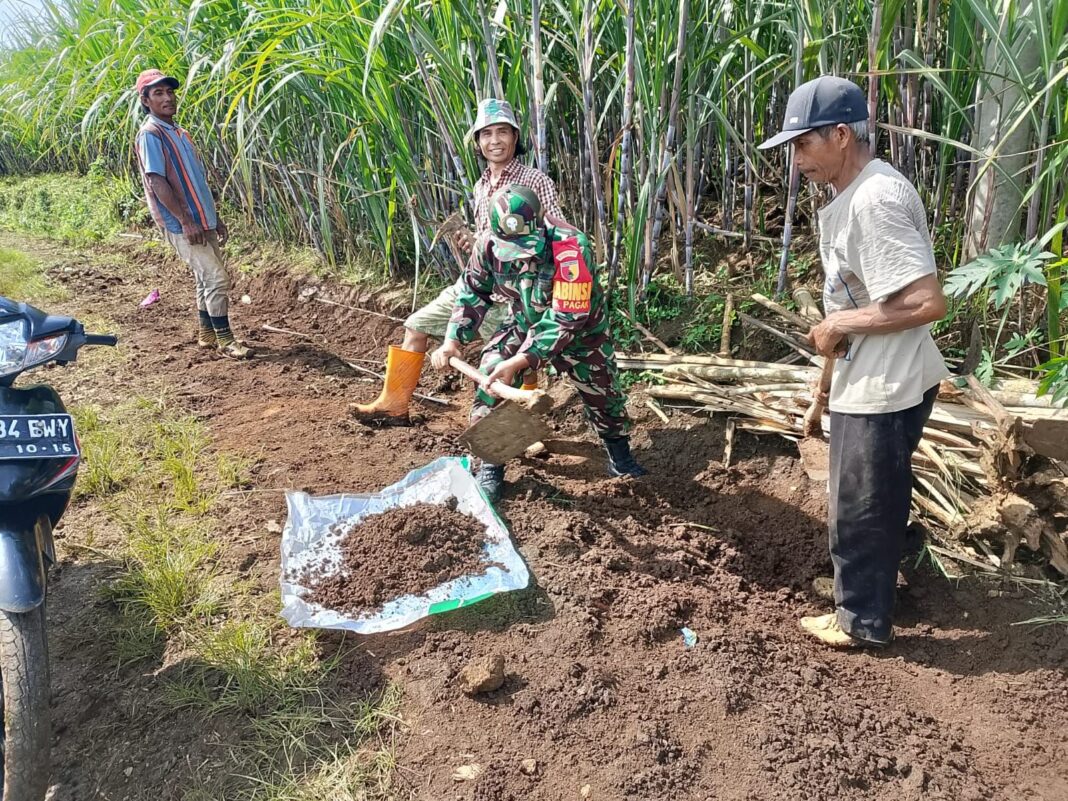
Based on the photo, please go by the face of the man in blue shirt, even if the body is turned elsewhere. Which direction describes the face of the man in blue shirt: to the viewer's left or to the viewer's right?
to the viewer's right

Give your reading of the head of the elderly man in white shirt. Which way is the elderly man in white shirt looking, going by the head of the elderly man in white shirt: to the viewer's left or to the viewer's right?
to the viewer's left

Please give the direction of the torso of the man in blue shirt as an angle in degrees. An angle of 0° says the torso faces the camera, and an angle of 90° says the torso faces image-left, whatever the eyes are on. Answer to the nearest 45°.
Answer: approximately 315°

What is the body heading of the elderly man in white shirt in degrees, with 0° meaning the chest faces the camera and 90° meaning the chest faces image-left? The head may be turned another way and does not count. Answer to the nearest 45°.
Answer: approximately 90°

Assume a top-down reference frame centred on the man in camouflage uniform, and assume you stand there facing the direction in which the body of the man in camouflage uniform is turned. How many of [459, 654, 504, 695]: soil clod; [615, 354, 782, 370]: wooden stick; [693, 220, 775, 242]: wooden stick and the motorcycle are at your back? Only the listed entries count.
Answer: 2

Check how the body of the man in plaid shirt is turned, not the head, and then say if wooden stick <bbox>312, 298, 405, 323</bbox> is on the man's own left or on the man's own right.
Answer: on the man's own right

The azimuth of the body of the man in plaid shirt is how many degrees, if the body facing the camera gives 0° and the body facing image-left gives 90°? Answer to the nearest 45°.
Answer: approximately 45°

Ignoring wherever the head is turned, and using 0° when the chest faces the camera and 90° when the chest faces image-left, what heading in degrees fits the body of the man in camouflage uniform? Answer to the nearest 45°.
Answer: approximately 45°
